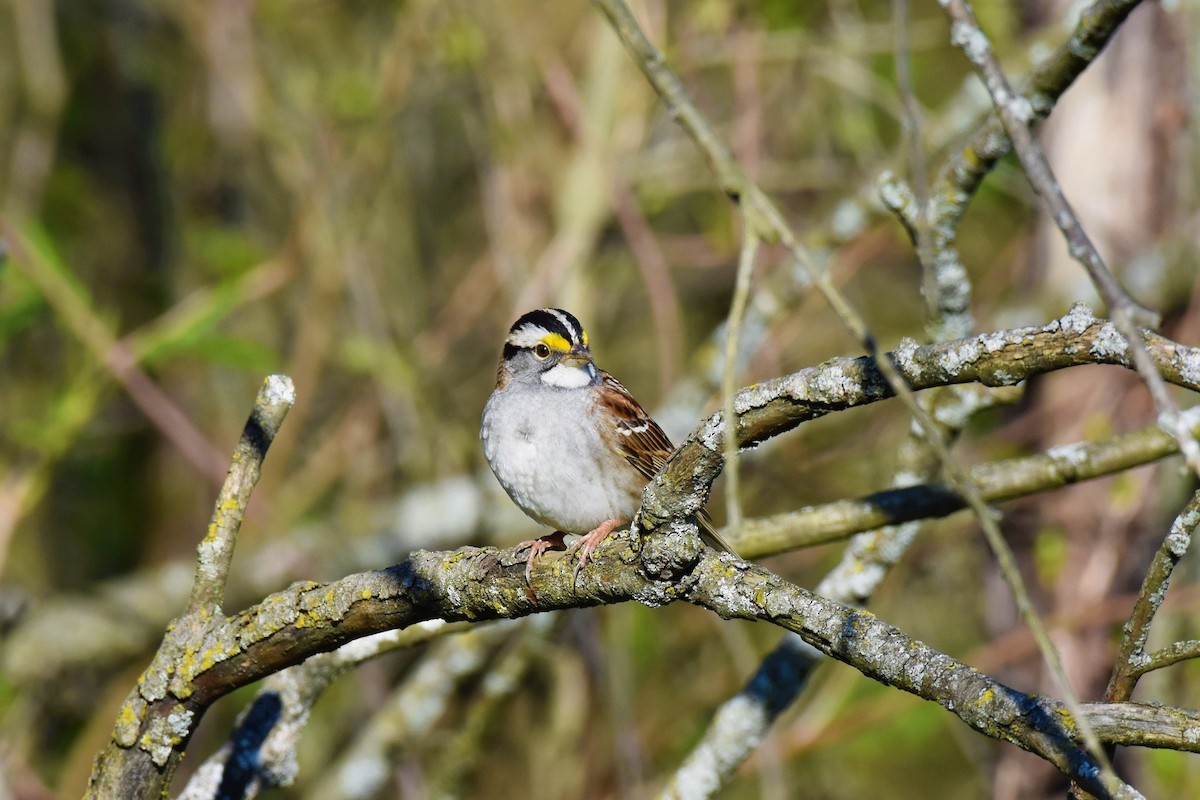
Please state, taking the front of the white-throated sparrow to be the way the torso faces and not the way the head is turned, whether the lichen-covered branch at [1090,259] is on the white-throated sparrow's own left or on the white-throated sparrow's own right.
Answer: on the white-throated sparrow's own left

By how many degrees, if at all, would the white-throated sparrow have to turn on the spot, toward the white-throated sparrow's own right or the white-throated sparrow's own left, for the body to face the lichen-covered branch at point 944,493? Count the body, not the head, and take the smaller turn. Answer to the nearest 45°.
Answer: approximately 90° to the white-throated sparrow's own left

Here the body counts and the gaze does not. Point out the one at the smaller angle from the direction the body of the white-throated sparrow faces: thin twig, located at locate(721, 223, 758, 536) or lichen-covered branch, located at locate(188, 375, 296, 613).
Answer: the lichen-covered branch

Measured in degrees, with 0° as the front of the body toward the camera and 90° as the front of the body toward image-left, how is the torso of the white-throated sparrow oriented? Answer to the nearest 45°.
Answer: approximately 45°

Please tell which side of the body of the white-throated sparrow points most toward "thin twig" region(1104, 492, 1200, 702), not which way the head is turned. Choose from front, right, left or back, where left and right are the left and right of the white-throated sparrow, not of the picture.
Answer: left

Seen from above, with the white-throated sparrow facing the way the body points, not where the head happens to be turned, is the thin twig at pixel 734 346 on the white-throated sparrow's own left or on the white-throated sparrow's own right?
on the white-throated sparrow's own left
